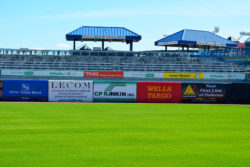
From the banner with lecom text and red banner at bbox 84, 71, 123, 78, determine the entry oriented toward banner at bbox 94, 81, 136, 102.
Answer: the red banner

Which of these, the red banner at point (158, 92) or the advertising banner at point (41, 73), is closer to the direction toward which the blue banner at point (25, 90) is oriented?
the red banner

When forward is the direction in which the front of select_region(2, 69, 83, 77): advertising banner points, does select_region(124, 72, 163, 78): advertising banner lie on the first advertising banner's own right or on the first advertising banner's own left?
on the first advertising banner's own left

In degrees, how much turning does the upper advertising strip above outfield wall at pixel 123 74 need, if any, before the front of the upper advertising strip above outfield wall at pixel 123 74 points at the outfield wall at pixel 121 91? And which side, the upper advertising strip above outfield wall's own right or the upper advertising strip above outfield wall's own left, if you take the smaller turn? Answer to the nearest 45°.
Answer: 0° — it already faces it

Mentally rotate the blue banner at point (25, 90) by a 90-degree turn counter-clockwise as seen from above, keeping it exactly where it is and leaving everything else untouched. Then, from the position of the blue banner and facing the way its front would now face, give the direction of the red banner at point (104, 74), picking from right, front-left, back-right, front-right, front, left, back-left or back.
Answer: front-left

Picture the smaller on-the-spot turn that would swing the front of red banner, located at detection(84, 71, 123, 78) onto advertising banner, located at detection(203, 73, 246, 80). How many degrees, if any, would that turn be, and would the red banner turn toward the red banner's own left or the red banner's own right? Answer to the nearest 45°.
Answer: approximately 90° to the red banner's own left

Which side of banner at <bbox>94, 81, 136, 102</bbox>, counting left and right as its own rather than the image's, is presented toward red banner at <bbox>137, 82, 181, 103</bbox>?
left

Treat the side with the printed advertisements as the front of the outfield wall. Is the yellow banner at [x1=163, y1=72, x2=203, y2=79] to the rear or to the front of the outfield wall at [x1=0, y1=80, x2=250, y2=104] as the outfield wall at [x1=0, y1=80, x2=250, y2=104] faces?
to the rear

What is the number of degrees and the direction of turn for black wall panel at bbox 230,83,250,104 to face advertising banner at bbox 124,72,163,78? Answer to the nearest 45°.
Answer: approximately 90° to its right

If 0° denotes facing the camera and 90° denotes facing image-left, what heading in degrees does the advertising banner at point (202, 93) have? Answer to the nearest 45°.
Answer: approximately 0°

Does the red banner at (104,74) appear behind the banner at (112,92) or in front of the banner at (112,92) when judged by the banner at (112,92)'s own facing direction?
behind

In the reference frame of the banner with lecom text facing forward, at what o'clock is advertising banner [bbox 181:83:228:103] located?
The advertising banner is roughly at 9 o'clock from the banner with lecom text.

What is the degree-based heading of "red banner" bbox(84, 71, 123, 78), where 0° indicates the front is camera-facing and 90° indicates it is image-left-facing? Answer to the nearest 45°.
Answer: approximately 0°

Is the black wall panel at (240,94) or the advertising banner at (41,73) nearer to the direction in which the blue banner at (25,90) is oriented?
the black wall panel

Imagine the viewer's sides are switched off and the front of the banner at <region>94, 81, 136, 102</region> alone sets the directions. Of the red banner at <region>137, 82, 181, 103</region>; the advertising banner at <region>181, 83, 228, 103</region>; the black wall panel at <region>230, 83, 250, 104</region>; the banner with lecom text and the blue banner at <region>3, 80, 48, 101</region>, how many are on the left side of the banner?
3

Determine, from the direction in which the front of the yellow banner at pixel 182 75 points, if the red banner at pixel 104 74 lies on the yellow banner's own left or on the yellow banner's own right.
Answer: on the yellow banner's own right
